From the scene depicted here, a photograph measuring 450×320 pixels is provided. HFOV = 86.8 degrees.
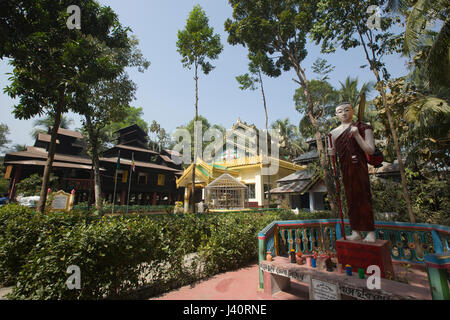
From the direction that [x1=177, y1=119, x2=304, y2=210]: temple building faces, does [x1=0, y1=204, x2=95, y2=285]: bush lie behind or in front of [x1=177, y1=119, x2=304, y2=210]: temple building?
in front

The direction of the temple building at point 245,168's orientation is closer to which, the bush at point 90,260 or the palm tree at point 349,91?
the bush

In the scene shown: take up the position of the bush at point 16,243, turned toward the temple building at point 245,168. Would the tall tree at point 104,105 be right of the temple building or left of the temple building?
left

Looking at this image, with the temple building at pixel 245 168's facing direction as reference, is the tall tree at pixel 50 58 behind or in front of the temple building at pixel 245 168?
in front

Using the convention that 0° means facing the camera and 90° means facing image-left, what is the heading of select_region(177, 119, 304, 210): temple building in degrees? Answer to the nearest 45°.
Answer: approximately 45°

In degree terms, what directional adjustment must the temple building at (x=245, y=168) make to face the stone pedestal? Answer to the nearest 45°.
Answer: approximately 45° to its left

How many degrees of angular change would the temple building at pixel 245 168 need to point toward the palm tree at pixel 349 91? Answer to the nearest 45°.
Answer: approximately 135° to its left

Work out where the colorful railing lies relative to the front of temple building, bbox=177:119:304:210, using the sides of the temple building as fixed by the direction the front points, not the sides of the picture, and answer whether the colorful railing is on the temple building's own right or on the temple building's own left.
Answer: on the temple building's own left

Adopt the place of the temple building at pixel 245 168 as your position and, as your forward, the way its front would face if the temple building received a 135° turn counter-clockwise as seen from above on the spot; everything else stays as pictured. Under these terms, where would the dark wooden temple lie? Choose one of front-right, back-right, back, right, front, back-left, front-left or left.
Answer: back

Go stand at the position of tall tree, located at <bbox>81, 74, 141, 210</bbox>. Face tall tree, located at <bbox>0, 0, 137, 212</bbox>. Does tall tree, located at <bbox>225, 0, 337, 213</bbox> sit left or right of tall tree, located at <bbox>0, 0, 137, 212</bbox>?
left
